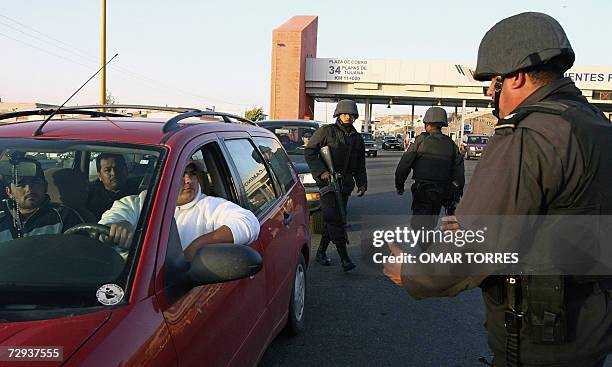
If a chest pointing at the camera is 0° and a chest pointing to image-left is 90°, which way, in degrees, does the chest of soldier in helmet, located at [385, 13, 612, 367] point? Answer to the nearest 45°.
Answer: approximately 135°

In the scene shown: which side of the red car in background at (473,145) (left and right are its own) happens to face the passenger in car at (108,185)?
front

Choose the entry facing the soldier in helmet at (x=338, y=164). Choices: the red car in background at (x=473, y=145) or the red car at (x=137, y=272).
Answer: the red car in background

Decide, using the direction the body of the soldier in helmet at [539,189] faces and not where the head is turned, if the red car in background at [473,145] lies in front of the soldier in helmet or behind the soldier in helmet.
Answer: in front

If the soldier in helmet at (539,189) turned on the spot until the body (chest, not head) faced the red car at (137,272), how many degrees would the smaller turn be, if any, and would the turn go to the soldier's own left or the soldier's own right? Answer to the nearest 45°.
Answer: approximately 45° to the soldier's own left

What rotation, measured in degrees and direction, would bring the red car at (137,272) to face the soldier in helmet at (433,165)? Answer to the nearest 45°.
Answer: approximately 180°

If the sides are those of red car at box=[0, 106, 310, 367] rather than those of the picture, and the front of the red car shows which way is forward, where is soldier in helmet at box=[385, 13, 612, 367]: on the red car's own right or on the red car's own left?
on the red car's own left

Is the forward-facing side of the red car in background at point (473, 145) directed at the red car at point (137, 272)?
yes
